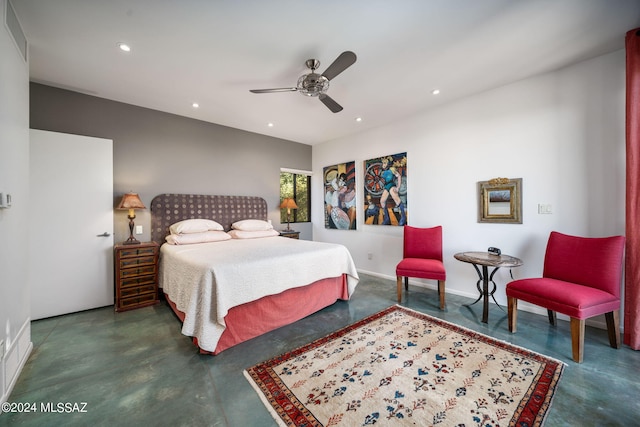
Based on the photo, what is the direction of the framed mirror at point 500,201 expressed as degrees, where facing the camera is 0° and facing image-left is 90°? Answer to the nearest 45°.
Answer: approximately 0°

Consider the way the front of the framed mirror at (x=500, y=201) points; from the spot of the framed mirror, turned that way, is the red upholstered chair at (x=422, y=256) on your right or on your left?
on your right

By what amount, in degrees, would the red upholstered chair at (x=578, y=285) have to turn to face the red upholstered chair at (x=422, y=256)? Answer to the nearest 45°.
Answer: approximately 45° to its right

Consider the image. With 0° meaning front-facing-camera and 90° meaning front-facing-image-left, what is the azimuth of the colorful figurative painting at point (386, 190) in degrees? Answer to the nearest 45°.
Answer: approximately 45°

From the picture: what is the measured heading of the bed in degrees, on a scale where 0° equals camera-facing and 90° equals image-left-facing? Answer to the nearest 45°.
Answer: approximately 315°

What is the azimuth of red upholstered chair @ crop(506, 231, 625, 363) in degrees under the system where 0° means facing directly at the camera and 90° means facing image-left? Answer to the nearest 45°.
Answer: approximately 45°

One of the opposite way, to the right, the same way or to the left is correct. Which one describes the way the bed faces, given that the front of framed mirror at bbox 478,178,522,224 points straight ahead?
to the left

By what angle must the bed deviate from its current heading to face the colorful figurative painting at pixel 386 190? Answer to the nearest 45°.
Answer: approximately 90° to its left

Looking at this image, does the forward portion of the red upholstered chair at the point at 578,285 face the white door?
yes

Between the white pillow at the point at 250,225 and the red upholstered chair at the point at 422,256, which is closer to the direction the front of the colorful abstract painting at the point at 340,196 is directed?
the white pillow

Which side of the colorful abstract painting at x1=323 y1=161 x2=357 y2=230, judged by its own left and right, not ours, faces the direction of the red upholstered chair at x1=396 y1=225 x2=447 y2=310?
left

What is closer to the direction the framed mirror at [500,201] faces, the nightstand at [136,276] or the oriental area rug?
the oriental area rug

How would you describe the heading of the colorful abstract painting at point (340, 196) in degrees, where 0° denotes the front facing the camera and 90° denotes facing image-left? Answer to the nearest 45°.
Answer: approximately 45°
